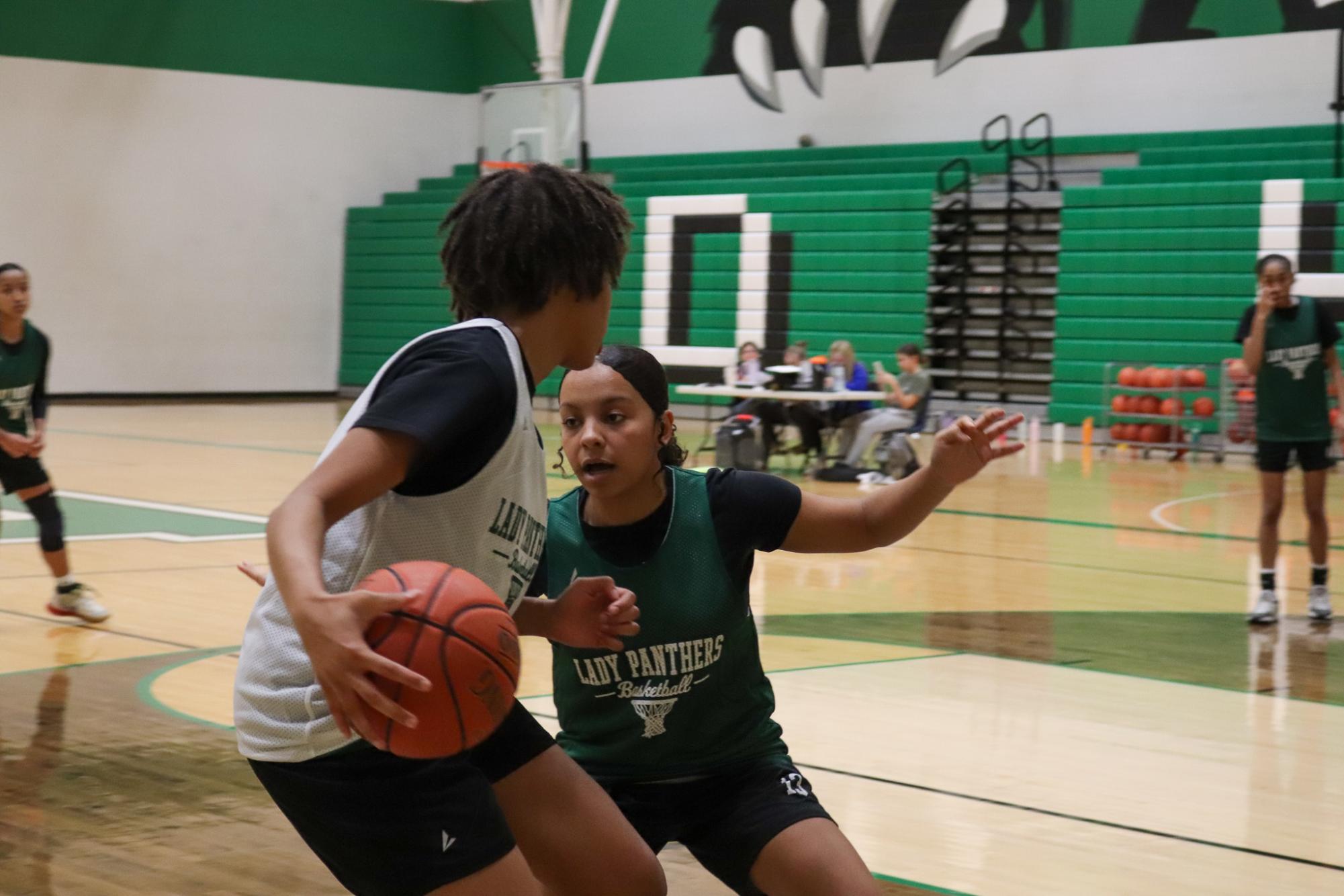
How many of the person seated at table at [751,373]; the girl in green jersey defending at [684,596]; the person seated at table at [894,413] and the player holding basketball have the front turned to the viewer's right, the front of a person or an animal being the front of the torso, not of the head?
1

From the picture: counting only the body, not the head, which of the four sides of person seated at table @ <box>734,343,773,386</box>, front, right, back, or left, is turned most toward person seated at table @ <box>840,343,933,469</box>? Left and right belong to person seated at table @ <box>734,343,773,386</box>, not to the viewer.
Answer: left

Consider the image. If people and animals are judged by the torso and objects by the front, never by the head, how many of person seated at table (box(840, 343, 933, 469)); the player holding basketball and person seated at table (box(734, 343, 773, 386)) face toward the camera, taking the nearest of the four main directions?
1

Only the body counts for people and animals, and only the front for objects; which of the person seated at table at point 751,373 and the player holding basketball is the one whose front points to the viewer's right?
the player holding basketball

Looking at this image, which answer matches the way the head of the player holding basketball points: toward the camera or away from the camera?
away from the camera

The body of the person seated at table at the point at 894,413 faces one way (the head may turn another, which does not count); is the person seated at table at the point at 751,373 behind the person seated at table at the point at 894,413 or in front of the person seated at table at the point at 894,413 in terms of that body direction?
in front

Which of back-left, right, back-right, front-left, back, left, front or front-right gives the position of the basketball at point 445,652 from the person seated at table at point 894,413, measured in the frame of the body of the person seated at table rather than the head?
left

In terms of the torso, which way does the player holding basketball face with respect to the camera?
to the viewer's right

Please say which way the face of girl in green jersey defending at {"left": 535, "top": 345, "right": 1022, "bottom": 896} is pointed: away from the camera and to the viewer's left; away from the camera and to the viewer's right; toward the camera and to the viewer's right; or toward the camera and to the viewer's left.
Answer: toward the camera and to the viewer's left

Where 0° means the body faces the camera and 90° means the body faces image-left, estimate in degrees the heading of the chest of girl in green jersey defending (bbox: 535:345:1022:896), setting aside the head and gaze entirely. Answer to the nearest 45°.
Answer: approximately 45°

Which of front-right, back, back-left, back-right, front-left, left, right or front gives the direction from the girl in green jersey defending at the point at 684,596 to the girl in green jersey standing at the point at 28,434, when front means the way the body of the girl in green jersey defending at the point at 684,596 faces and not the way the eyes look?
right

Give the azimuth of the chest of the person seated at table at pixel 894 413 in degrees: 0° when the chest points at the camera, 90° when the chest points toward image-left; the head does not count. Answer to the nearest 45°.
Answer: approximately 90°

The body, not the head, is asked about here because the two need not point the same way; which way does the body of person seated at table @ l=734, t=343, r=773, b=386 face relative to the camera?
toward the camera
